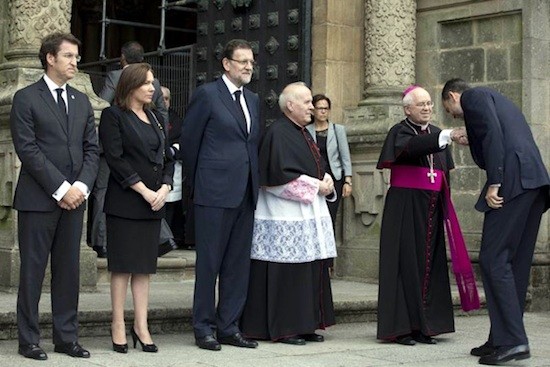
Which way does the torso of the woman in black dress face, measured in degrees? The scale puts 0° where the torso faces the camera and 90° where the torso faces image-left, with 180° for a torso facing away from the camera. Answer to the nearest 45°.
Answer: approximately 315°

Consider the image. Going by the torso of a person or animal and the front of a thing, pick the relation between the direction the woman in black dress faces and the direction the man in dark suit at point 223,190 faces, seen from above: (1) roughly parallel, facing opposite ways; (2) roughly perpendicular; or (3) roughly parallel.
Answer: roughly parallel

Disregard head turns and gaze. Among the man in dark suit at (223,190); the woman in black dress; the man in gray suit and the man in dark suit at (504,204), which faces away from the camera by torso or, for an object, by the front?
the man in gray suit

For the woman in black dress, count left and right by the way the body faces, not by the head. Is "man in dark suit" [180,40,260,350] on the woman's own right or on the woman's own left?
on the woman's own left

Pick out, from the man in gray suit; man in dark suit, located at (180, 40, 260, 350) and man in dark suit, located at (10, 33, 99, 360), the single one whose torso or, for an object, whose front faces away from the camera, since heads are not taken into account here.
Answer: the man in gray suit

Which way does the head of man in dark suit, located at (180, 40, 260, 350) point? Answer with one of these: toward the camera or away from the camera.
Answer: toward the camera

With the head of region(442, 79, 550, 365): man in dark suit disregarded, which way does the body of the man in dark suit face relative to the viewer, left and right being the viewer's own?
facing to the left of the viewer

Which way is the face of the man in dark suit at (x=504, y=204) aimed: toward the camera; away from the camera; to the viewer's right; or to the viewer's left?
to the viewer's left

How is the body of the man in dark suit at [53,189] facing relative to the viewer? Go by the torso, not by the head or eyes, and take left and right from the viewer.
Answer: facing the viewer and to the right of the viewer

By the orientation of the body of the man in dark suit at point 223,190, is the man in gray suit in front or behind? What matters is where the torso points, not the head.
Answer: behind

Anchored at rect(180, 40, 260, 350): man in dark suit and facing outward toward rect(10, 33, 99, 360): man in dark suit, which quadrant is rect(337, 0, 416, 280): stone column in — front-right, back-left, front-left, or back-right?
back-right

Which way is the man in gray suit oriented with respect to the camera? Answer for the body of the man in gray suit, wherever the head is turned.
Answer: away from the camera
